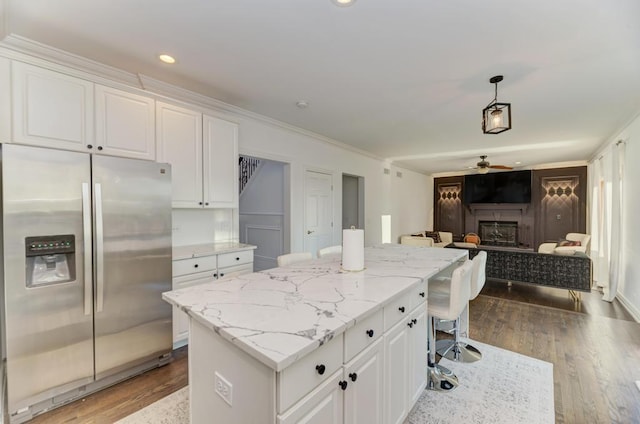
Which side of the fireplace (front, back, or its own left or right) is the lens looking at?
front

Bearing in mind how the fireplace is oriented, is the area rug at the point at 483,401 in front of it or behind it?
in front

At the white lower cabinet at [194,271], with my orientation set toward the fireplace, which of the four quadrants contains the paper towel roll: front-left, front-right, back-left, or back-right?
front-right

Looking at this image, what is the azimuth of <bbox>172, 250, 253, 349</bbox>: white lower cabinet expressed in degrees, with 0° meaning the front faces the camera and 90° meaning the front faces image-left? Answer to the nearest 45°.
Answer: approximately 315°

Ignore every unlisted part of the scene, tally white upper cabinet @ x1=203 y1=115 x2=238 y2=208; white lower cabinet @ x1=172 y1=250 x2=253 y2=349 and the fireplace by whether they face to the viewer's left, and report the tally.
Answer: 0

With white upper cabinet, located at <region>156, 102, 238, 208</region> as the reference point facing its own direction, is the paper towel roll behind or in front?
in front

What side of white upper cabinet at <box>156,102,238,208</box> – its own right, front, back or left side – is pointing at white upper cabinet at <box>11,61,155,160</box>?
right

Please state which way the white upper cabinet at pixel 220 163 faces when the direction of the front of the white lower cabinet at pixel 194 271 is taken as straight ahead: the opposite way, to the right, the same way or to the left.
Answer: the same way

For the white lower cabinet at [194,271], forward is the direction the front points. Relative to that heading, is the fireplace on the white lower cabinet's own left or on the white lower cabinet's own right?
on the white lower cabinet's own left

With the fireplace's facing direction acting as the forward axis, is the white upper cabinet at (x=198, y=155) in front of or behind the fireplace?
in front

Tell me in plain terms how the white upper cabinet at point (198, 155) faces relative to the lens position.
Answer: facing the viewer and to the right of the viewer

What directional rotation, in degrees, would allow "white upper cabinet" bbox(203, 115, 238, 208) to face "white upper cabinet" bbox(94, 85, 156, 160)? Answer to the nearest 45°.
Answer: approximately 90° to its right

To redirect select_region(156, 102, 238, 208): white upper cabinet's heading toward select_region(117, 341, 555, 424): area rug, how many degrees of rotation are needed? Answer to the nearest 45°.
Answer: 0° — it already faces it

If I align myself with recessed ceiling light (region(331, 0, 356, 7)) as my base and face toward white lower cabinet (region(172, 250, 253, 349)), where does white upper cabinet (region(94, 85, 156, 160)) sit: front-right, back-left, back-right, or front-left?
front-left

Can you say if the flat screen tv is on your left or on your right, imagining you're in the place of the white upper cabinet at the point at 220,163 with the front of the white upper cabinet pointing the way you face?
on your left
